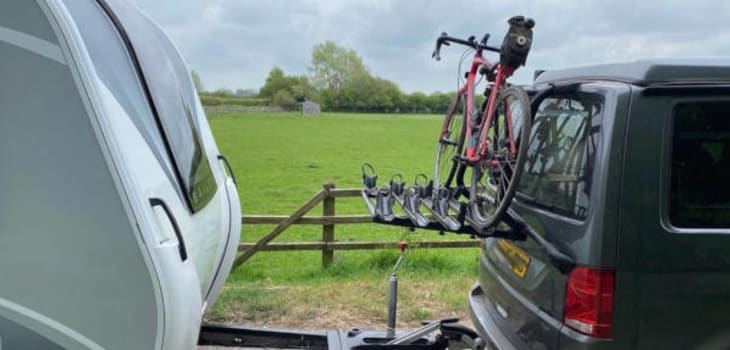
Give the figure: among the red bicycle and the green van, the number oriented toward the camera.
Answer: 0

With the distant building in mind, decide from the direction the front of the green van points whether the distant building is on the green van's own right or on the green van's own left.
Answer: on the green van's own left

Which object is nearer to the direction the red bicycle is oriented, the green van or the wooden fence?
the wooden fence

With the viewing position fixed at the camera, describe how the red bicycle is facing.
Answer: facing away from the viewer and to the left of the viewer

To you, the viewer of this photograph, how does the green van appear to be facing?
facing away from the viewer and to the right of the viewer

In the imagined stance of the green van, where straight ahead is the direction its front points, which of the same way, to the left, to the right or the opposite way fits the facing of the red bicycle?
to the left

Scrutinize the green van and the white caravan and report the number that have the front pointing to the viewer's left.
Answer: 0

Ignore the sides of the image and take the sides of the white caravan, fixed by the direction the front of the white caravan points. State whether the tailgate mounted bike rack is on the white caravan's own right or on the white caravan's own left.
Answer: on the white caravan's own left

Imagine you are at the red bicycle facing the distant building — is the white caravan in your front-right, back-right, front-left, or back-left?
back-left

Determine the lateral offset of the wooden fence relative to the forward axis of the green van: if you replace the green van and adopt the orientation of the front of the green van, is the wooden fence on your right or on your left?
on your left
